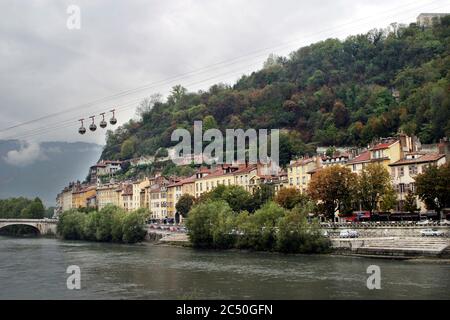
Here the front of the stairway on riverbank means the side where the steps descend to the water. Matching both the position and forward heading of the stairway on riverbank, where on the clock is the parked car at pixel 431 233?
The parked car is roughly at 7 o'clock from the stairway on riverbank.

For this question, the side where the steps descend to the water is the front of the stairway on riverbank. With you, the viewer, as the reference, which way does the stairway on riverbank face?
facing the viewer
